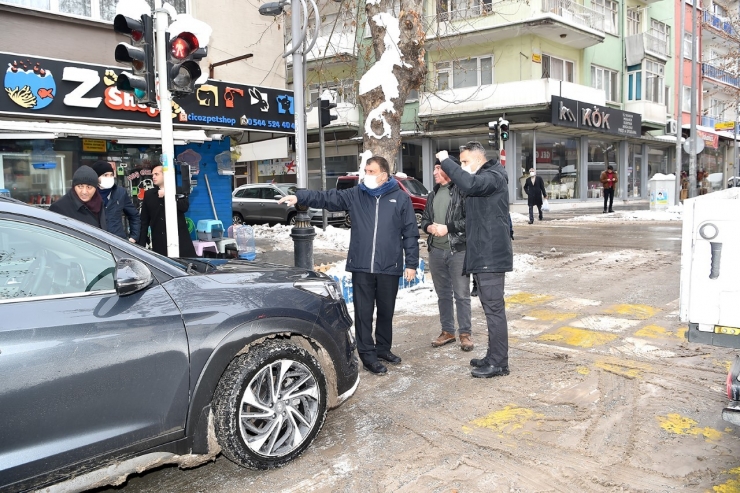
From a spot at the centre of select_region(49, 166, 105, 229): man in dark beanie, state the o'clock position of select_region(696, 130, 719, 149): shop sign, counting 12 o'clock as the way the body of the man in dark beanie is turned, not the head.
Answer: The shop sign is roughly at 8 o'clock from the man in dark beanie.

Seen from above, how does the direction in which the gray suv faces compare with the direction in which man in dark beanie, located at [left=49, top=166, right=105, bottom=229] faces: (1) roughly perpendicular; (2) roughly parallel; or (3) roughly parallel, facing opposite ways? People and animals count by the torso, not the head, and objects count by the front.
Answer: roughly perpendicular

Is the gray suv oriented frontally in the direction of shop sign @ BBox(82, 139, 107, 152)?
no

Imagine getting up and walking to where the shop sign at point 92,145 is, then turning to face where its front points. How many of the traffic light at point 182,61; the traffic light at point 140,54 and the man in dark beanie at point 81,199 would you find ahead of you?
3

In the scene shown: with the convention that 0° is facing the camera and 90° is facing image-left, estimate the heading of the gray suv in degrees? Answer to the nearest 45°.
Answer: approximately 270°

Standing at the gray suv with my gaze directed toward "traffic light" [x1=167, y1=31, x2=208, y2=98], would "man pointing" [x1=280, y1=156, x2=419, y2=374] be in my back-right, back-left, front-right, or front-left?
front-right

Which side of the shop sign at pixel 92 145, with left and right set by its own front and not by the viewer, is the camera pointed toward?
front

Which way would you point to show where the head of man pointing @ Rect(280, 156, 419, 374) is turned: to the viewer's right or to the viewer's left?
to the viewer's left

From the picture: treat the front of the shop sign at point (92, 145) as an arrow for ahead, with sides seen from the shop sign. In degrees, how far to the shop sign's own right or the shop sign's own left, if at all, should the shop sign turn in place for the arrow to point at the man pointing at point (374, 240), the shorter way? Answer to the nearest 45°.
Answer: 0° — it already faces them

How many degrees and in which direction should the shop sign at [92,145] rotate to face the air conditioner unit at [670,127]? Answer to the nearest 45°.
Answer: approximately 90° to its left

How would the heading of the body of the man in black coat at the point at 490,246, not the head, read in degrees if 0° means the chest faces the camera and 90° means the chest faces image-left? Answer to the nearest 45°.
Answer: approximately 90°

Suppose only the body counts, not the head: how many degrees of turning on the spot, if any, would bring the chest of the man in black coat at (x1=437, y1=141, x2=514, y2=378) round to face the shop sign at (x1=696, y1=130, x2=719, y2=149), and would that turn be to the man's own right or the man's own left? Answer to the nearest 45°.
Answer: approximately 90° to the man's own right

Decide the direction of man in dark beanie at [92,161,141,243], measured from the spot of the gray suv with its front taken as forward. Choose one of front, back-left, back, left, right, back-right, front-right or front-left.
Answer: left

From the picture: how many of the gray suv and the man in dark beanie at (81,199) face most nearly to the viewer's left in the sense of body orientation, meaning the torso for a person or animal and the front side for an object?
0

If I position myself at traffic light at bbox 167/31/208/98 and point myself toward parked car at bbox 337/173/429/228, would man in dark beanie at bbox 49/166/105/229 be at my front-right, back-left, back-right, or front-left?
back-left
